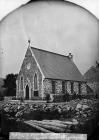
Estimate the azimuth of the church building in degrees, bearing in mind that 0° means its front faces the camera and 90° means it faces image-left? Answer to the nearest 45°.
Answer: approximately 45°
